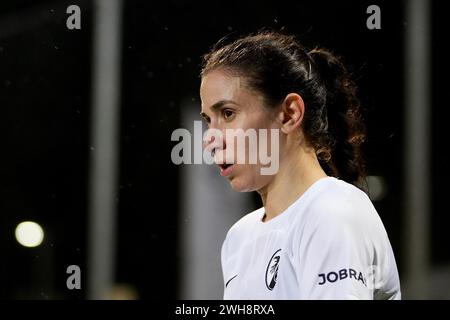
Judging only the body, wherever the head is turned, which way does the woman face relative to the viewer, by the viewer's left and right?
facing the viewer and to the left of the viewer

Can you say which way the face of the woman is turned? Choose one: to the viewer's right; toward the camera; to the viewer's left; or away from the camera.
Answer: to the viewer's left
